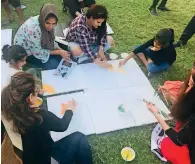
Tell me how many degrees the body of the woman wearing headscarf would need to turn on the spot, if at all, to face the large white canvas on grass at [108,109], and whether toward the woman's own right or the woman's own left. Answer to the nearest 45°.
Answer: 0° — they already face it

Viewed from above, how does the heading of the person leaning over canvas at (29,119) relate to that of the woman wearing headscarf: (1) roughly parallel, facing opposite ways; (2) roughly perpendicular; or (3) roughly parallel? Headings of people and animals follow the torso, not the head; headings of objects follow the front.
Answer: roughly perpendicular

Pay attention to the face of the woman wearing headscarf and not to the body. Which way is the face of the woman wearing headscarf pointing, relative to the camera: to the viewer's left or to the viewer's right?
to the viewer's right

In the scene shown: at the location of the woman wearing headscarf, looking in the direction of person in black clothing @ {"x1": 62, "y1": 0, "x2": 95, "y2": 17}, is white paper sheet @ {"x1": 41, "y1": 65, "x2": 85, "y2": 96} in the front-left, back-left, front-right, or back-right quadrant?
back-right

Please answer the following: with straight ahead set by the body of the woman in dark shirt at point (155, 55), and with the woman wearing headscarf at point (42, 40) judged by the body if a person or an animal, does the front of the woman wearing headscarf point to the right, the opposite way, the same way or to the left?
to the left

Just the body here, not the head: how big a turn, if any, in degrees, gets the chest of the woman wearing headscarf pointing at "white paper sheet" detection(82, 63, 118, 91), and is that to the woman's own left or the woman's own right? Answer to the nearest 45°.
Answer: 0° — they already face it

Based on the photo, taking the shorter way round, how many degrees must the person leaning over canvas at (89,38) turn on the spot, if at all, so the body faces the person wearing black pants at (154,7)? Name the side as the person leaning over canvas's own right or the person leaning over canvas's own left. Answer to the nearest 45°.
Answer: approximately 90° to the person leaning over canvas's own left

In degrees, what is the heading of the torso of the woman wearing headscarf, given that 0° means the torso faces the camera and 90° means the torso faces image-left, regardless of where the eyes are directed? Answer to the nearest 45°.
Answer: approximately 315°

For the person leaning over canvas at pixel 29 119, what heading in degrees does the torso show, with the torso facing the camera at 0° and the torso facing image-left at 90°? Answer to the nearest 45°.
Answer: approximately 225°

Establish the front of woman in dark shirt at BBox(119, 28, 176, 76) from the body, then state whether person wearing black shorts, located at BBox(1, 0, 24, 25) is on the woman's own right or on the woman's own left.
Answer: on the woman's own right

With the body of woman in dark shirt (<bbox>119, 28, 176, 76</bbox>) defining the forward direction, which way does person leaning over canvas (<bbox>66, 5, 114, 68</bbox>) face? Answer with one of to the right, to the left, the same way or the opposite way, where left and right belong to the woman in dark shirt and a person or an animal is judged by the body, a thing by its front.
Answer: to the left
